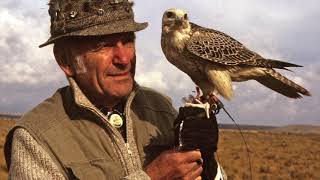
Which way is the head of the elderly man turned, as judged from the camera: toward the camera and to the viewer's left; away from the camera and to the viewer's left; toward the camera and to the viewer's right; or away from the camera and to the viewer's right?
toward the camera and to the viewer's right

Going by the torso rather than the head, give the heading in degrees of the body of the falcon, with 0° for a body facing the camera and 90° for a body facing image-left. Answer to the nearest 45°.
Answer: approximately 90°

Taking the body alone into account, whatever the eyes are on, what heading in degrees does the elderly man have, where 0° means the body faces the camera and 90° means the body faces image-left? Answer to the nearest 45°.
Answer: approximately 315°
